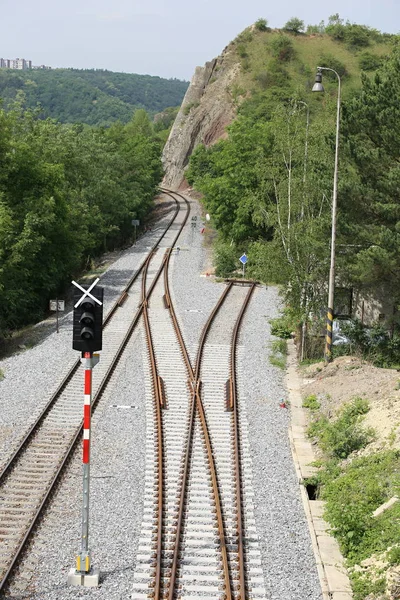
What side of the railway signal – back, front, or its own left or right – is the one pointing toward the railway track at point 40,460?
back

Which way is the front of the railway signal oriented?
toward the camera

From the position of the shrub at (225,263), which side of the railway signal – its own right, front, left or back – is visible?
back

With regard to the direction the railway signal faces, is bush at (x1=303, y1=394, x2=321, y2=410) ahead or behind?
behind

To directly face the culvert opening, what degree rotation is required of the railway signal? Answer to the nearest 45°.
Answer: approximately 135° to its left

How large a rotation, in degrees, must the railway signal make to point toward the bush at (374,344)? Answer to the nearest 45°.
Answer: approximately 135° to its left

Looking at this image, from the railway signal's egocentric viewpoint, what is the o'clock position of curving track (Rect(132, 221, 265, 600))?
The curving track is roughly at 7 o'clock from the railway signal.
